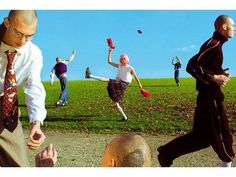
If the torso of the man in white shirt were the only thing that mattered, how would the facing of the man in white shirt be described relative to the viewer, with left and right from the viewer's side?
facing the viewer and to the right of the viewer

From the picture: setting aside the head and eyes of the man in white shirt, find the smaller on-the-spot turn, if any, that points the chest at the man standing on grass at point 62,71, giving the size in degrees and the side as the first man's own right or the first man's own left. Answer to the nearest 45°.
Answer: approximately 135° to the first man's own left

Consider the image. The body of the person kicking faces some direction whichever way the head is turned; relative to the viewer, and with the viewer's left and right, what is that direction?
facing the viewer and to the left of the viewer

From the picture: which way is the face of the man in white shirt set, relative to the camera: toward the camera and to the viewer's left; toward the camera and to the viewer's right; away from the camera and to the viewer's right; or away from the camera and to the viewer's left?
toward the camera and to the viewer's right
